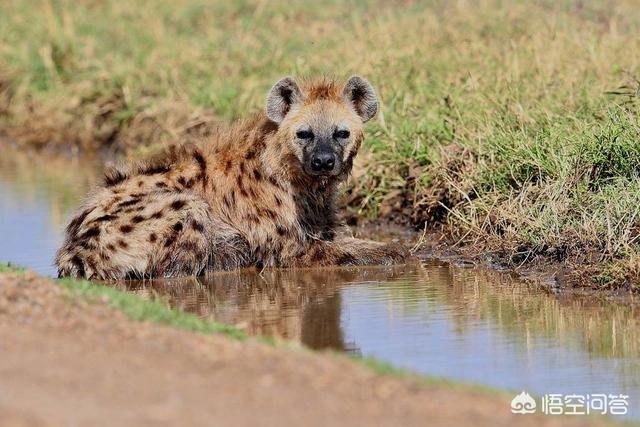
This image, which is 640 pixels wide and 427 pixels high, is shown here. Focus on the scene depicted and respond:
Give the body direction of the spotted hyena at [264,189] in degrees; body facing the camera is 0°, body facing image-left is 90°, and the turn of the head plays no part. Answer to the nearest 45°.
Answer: approximately 270°
